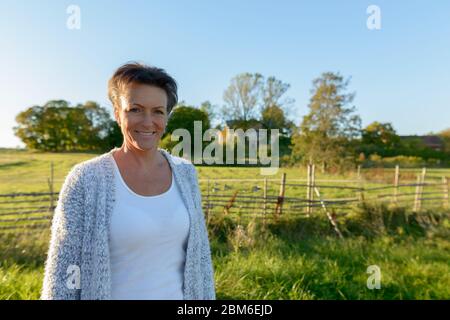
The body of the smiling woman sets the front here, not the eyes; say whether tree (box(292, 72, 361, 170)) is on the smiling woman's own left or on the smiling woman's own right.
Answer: on the smiling woman's own left

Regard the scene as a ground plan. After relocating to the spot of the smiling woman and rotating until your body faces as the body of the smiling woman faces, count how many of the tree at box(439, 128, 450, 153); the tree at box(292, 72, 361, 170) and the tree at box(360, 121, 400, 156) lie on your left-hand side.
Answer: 3

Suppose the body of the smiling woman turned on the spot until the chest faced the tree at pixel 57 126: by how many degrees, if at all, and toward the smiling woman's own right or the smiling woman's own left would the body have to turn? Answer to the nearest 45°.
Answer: approximately 135° to the smiling woman's own left

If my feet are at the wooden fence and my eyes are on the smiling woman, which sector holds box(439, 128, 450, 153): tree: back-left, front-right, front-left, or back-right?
back-left

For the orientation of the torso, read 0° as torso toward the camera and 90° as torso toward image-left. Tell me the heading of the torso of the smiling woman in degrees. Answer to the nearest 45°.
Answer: approximately 315°

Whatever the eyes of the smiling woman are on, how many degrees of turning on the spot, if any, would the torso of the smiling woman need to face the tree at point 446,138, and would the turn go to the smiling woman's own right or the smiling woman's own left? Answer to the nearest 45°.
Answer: approximately 90° to the smiling woman's own left

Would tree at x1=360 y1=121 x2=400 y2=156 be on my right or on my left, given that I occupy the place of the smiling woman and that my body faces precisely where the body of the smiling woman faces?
on my left
